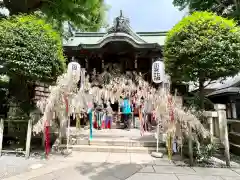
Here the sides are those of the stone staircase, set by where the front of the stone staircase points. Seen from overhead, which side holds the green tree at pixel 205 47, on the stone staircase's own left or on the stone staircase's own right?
on the stone staircase's own left

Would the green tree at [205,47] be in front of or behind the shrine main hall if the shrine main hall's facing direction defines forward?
in front

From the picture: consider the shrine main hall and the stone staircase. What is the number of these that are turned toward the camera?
2

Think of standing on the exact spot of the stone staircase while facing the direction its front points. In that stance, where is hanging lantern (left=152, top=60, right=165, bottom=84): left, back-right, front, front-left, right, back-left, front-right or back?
back-left

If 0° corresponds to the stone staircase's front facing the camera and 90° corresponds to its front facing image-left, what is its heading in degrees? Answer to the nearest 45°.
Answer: approximately 0°

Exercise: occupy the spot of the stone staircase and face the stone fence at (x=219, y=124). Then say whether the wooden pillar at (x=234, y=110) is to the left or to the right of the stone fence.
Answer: left

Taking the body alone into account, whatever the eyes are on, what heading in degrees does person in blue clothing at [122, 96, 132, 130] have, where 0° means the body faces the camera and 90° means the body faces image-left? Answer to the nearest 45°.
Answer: approximately 180°
